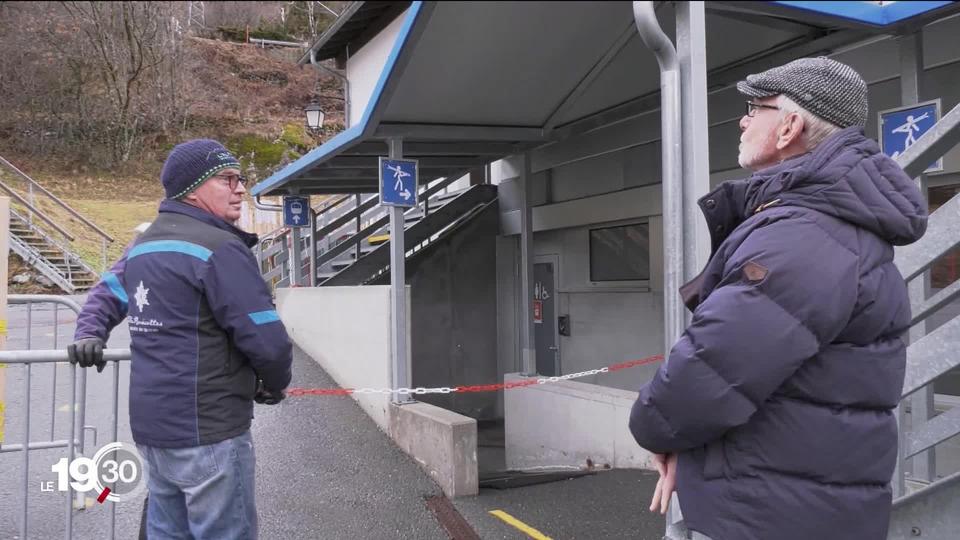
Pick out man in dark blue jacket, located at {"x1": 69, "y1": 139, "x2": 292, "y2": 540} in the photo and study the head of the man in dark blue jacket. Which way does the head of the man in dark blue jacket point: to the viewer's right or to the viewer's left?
to the viewer's right

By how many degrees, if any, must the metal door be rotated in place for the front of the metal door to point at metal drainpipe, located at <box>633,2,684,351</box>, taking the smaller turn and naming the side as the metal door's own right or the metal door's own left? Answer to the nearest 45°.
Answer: approximately 45° to the metal door's own left

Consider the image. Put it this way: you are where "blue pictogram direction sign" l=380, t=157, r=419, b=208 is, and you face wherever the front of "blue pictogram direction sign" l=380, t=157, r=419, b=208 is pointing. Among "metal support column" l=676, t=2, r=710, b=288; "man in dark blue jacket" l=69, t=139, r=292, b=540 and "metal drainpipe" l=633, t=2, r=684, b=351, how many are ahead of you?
3

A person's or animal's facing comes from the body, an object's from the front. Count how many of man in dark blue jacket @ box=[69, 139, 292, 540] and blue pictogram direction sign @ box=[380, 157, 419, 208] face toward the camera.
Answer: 1

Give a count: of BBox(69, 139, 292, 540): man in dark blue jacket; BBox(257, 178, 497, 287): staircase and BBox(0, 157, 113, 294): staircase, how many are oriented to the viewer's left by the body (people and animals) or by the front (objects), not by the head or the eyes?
1

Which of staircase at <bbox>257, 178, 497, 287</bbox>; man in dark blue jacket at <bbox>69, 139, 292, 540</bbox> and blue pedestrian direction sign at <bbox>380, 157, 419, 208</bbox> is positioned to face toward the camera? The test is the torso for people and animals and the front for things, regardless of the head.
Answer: the blue pedestrian direction sign

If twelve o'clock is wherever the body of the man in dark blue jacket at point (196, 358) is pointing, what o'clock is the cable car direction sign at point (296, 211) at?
The cable car direction sign is roughly at 11 o'clock from the man in dark blue jacket.

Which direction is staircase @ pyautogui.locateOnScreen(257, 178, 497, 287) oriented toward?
to the viewer's left
